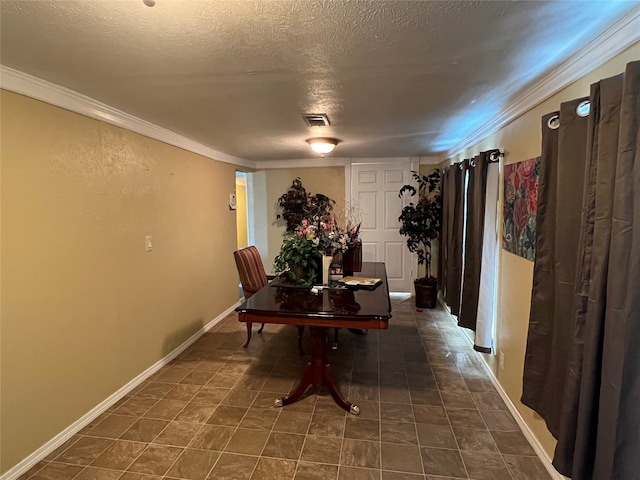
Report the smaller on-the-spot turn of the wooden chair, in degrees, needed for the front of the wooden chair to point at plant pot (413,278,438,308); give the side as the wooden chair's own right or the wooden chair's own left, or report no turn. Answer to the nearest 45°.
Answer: approximately 45° to the wooden chair's own left

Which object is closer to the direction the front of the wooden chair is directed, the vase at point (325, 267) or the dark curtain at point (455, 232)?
the vase

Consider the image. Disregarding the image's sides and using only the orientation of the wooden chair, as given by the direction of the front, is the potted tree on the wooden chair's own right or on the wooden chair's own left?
on the wooden chair's own left

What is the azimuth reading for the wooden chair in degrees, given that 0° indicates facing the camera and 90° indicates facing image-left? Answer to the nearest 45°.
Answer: approximately 315°

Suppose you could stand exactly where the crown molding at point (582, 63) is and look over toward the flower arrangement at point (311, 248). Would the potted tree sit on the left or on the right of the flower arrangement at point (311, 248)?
right

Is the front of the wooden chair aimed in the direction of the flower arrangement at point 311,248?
yes

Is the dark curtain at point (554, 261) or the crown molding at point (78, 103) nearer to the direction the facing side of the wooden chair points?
the dark curtain

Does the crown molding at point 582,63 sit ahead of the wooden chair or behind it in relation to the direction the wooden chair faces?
ahead

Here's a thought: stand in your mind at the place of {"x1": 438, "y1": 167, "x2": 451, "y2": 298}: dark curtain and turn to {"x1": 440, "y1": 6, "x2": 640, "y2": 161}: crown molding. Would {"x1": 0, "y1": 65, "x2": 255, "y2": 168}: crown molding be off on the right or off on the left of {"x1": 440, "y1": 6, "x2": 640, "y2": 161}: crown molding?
right

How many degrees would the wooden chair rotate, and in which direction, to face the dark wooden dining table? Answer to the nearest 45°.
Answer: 0° — it already faces it

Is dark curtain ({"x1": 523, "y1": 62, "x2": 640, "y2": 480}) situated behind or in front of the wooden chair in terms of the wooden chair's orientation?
in front

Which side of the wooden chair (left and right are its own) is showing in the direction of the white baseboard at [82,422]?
right
